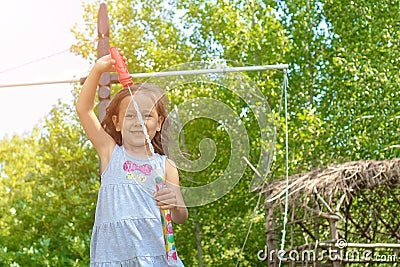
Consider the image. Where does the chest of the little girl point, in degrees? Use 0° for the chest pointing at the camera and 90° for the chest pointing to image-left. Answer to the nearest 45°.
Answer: approximately 0°

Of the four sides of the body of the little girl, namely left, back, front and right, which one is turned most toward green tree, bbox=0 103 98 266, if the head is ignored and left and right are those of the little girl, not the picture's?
back
